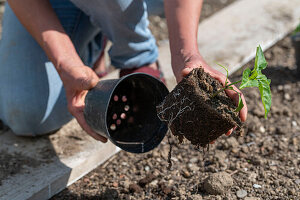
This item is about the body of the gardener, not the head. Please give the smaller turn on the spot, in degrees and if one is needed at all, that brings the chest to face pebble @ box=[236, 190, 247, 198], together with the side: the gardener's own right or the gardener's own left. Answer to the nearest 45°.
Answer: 0° — they already face it

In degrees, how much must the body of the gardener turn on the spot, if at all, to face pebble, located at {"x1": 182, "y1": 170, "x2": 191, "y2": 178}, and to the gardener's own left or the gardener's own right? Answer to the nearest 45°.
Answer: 0° — they already face it

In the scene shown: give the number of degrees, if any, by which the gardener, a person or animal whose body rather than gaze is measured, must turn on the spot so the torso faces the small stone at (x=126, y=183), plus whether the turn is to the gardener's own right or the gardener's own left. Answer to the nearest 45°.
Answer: approximately 45° to the gardener's own right

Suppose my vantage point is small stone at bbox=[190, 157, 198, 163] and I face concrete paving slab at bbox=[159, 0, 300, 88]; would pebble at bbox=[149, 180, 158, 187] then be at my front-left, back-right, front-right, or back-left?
back-left

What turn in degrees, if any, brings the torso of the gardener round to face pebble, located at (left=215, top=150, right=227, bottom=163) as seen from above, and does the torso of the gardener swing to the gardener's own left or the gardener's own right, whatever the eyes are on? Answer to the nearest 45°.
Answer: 0° — they already face it

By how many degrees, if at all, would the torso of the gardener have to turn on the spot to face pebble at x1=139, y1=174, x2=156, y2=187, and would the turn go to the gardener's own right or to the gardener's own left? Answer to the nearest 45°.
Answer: approximately 45° to the gardener's own right

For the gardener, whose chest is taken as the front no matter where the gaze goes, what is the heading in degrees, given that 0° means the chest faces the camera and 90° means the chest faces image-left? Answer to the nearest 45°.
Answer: approximately 315°

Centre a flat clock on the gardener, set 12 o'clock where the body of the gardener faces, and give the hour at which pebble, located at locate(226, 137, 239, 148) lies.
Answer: The pebble is roughly at 12 o'clock from the gardener.

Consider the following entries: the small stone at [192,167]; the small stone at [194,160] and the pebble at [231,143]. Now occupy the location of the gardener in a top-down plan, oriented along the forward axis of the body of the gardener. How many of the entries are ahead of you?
3
